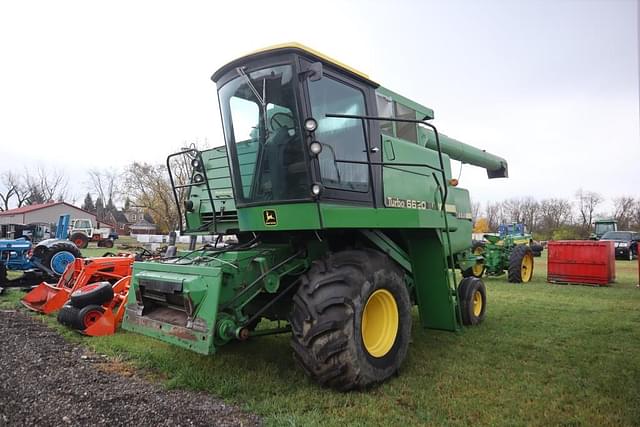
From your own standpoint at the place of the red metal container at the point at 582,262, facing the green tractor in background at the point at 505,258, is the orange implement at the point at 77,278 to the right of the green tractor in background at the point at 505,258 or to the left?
left

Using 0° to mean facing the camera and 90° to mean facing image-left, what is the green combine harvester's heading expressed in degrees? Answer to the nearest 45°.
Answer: approximately 45°

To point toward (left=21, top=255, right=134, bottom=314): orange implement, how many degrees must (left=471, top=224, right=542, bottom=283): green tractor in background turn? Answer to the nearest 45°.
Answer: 0° — it already faces it

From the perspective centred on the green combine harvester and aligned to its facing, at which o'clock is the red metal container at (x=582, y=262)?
The red metal container is roughly at 6 o'clock from the green combine harvester.

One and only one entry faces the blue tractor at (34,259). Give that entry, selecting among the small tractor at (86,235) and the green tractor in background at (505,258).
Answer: the green tractor in background

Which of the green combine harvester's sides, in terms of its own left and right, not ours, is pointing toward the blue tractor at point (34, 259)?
right

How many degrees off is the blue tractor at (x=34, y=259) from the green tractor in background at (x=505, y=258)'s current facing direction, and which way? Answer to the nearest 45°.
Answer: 0° — it already faces it

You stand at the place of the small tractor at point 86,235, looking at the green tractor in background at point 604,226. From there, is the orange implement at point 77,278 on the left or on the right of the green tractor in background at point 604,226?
right
